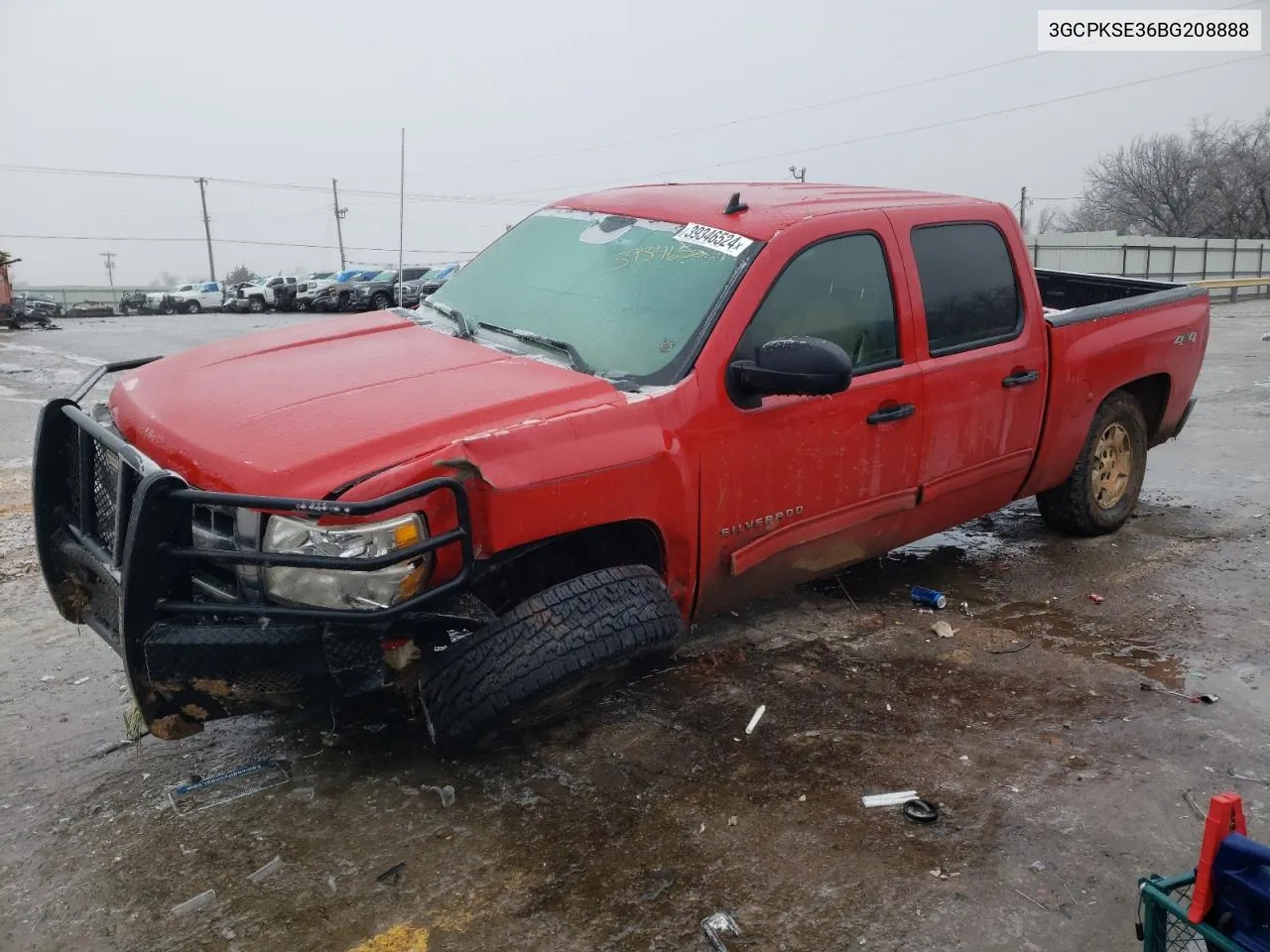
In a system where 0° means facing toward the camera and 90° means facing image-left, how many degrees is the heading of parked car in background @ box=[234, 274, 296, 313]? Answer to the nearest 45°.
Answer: approximately 45°

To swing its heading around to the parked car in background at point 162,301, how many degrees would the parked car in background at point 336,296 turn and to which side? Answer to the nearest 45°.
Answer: approximately 90° to its right

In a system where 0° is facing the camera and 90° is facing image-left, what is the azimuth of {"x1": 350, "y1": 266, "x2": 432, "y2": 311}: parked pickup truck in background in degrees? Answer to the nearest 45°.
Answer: approximately 45°

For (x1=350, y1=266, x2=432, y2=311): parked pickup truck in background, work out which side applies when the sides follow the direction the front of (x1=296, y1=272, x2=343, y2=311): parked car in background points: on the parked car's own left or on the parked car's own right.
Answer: on the parked car's own left

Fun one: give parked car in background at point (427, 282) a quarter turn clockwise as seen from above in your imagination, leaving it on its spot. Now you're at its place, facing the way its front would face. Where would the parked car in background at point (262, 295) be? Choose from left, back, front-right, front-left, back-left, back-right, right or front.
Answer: front

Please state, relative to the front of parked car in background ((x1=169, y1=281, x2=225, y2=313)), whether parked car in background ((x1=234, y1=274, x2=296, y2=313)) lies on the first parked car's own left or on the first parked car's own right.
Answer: on the first parked car's own left

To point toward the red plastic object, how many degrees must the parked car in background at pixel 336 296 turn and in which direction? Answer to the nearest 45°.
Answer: approximately 45° to its left

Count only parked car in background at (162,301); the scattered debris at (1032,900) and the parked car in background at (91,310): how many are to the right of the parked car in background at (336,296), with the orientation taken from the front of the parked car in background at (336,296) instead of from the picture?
2

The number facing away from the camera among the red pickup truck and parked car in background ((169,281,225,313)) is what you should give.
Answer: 0

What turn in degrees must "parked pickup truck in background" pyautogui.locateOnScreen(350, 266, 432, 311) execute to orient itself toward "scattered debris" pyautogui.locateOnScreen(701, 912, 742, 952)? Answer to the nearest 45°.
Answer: approximately 45° to its left

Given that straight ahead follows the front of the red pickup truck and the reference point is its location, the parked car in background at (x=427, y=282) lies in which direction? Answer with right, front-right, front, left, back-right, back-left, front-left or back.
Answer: back-right

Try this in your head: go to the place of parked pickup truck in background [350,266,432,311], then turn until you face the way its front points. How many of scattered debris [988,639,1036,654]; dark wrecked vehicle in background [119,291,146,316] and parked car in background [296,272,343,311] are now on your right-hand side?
2

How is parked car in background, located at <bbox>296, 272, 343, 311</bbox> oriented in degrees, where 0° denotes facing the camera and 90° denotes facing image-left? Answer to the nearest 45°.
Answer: approximately 45°

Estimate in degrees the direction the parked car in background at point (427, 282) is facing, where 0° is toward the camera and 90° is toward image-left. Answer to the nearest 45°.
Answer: approximately 45°

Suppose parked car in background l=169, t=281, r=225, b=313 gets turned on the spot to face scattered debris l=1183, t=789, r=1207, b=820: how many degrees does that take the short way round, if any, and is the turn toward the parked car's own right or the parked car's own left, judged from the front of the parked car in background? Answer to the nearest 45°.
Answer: approximately 45° to the parked car's own left

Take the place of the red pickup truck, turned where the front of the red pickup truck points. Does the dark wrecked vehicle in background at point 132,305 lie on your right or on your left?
on your right
